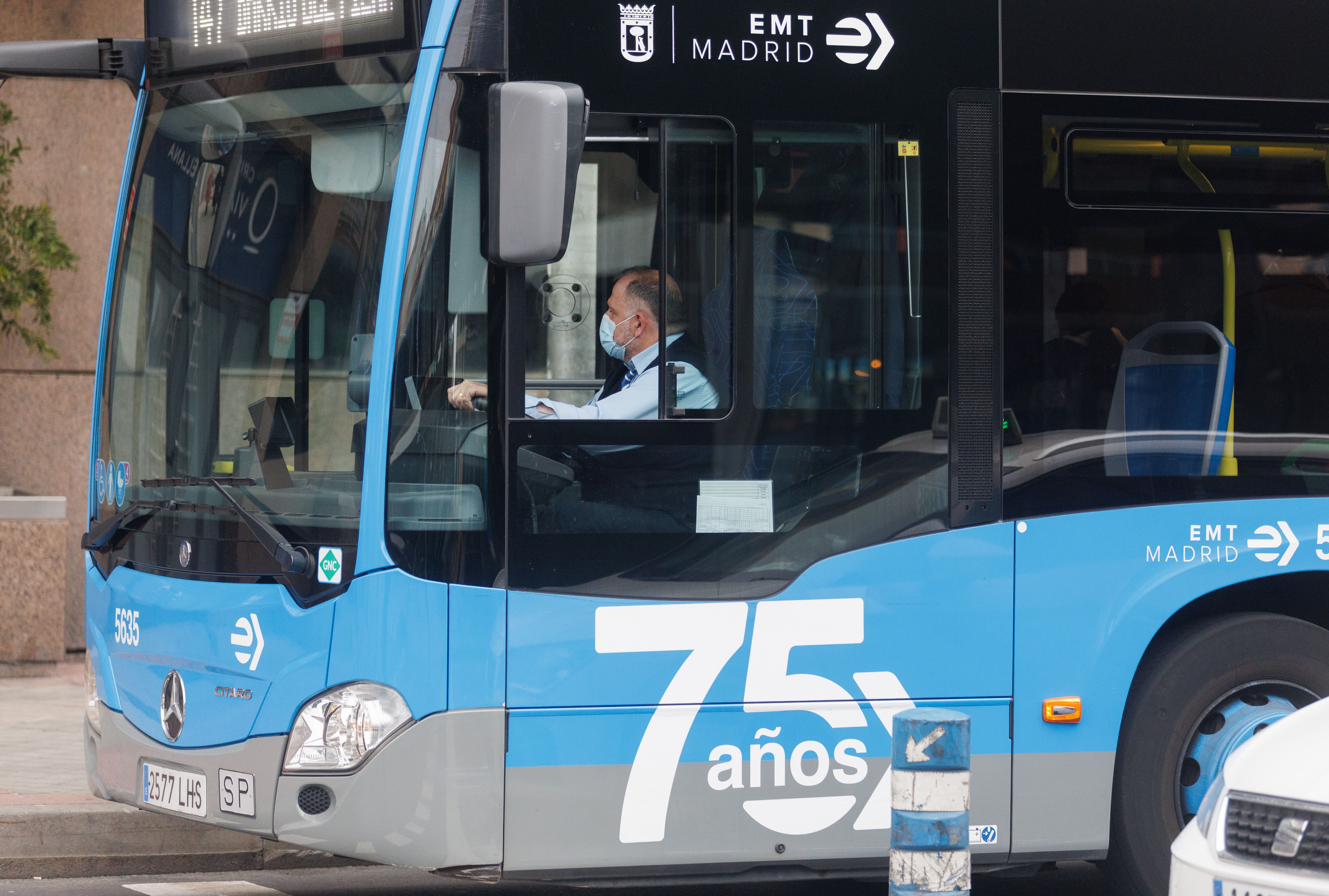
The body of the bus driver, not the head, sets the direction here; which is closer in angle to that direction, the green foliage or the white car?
the green foliage

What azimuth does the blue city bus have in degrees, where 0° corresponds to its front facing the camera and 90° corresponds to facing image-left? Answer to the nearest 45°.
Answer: approximately 45°

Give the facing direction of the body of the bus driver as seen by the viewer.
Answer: to the viewer's left

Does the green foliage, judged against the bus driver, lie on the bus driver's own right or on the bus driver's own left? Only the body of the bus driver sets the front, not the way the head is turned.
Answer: on the bus driver's own right

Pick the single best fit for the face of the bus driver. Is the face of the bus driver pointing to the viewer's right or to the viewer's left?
to the viewer's left

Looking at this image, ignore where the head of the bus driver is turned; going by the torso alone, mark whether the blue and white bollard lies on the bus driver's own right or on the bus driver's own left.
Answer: on the bus driver's own left

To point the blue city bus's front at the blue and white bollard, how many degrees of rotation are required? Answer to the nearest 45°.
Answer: approximately 90° to its left

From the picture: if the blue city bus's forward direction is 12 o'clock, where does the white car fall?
The white car is roughly at 9 o'clock from the blue city bus.

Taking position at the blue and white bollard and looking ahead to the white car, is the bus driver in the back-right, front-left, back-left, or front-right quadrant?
back-left

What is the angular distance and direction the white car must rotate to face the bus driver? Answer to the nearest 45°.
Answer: approximately 45° to its right
